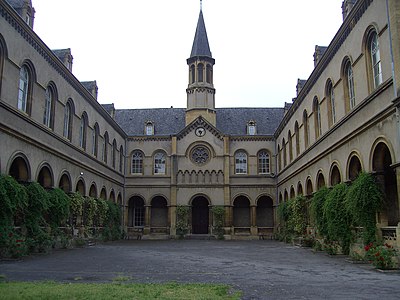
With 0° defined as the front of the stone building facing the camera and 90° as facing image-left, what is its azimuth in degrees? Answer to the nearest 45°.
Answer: approximately 0°
